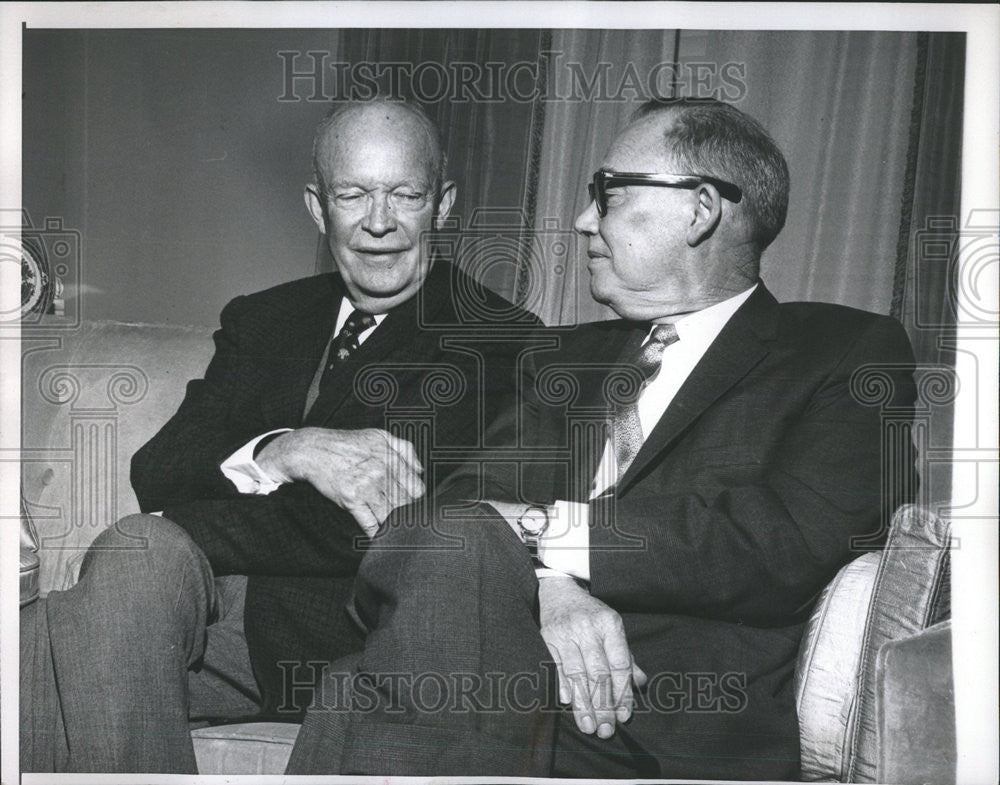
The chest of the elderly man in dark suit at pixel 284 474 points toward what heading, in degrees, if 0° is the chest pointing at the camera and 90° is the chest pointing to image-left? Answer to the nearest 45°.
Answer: approximately 45°

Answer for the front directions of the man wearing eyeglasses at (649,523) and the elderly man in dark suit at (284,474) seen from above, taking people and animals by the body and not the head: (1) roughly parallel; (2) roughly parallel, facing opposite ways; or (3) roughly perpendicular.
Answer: roughly parallel

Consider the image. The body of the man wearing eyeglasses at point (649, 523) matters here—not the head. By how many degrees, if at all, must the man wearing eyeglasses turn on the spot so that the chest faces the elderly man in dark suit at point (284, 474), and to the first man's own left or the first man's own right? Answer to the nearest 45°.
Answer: approximately 45° to the first man's own right

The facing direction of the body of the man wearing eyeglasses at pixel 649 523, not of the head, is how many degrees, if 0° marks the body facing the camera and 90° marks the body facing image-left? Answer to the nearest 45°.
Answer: approximately 45°

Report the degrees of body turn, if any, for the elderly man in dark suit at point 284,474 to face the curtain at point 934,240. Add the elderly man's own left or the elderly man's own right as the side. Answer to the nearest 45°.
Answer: approximately 135° to the elderly man's own left

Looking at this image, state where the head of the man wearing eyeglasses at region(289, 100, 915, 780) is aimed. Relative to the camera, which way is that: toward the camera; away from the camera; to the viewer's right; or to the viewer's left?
to the viewer's left

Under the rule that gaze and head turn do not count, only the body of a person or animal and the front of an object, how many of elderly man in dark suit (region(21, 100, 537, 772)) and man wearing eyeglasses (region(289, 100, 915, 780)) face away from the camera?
0
